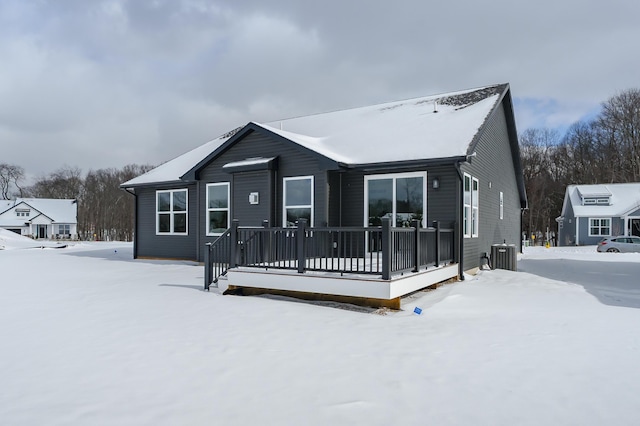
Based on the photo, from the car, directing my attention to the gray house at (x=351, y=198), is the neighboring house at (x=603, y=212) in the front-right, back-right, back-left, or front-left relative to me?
back-right

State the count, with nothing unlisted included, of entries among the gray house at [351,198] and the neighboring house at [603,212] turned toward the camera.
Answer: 1

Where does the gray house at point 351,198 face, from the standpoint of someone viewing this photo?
facing away from the viewer and to the right of the viewer

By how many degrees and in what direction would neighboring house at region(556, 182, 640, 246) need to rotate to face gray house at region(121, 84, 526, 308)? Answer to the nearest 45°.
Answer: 0° — it already faces it

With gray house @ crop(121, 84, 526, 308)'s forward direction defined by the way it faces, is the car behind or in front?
in front

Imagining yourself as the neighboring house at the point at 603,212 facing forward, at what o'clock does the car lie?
The car is roughly at 12 o'clock from the neighboring house.

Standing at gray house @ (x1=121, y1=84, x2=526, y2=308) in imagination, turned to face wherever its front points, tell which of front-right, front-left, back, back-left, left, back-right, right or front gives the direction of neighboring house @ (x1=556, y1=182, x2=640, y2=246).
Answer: front

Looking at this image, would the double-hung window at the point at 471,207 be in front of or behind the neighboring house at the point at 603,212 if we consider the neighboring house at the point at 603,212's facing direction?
in front

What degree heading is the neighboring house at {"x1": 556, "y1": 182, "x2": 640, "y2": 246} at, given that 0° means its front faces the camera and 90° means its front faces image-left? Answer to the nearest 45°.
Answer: approximately 0°

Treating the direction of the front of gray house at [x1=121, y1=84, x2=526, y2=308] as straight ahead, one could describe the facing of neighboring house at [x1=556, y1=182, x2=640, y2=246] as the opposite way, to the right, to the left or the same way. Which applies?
the opposite way
